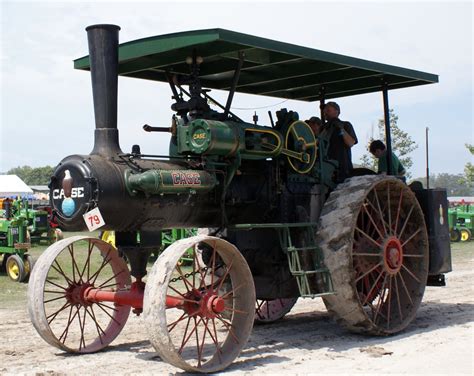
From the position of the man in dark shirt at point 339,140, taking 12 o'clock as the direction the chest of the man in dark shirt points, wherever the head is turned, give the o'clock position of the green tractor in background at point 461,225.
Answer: The green tractor in background is roughly at 5 o'clock from the man in dark shirt.

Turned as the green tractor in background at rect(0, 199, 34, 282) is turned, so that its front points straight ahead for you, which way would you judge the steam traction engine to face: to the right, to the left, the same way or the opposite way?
to the right

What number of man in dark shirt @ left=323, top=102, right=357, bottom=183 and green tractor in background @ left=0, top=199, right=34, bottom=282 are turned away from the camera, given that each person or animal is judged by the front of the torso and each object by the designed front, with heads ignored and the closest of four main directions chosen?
0

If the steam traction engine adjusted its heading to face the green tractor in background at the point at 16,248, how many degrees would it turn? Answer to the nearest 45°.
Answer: approximately 90° to its right

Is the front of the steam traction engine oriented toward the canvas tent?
no

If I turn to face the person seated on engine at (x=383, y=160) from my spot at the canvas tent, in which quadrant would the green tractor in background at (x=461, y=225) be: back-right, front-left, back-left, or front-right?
front-left

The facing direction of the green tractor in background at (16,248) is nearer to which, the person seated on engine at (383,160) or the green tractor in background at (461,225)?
the person seated on engine

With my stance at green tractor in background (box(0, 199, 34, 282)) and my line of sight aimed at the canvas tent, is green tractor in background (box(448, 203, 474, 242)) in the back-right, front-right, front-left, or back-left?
front-right

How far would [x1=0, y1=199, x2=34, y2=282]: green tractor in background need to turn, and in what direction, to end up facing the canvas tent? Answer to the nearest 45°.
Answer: approximately 135° to its left

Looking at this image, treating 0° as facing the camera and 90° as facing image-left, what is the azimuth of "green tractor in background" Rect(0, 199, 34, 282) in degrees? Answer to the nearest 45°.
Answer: approximately 315°

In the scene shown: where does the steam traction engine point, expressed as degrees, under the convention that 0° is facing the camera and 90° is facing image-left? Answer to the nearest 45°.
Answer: approximately 45°

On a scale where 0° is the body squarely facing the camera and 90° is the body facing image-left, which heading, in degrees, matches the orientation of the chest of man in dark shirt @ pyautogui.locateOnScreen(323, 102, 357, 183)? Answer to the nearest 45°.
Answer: approximately 45°

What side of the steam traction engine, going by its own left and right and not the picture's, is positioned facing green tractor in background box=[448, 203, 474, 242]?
back

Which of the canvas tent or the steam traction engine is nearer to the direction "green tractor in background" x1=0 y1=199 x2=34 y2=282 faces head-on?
the steam traction engine

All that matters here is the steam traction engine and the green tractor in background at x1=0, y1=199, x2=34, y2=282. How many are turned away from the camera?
0

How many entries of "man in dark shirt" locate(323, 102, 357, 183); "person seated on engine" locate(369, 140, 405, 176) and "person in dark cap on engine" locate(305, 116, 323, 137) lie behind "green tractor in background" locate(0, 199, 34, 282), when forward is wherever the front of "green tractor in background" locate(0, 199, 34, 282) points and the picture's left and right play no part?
0

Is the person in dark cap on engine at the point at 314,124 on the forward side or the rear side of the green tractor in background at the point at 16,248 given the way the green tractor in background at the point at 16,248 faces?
on the forward side
